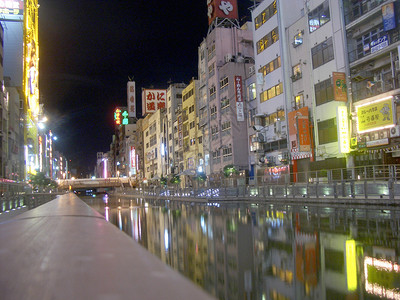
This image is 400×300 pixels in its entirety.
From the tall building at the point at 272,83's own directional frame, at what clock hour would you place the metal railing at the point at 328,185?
The metal railing is roughly at 10 o'clock from the tall building.

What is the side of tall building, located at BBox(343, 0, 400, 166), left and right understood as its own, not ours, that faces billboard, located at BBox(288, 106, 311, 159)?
right

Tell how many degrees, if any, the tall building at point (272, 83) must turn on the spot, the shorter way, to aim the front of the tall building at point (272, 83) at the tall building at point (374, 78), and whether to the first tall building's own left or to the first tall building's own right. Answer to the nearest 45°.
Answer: approximately 90° to the first tall building's own left

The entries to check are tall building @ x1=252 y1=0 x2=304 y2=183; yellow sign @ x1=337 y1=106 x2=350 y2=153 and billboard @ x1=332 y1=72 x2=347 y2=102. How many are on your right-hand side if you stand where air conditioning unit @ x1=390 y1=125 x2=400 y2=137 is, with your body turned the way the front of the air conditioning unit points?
3

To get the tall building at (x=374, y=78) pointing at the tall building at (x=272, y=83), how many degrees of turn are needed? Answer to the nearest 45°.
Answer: approximately 90° to its right

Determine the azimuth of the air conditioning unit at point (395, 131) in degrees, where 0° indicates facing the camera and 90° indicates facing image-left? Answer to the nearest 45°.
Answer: approximately 45°

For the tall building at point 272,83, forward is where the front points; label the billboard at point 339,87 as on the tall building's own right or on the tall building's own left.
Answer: on the tall building's own left
